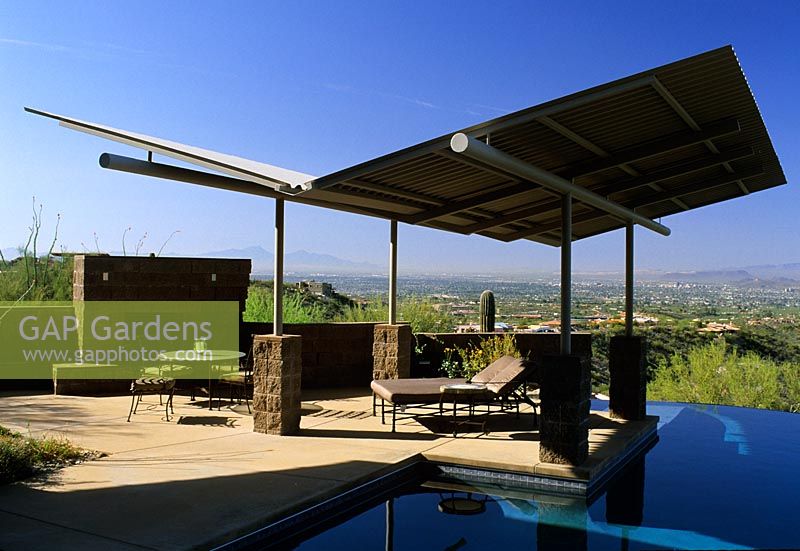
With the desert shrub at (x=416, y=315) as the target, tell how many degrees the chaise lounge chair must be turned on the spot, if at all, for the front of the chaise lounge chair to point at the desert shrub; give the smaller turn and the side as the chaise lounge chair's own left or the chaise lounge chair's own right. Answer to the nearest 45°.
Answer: approximately 135° to the chaise lounge chair's own right

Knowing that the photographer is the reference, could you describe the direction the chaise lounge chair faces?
facing the viewer and to the left of the viewer

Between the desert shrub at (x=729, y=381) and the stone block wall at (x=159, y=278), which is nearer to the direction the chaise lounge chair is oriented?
the stone block wall

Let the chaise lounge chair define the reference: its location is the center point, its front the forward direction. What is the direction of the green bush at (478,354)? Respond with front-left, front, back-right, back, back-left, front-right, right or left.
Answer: back-right

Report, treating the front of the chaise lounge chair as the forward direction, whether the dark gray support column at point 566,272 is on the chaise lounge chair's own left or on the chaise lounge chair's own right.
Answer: on the chaise lounge chair's own left

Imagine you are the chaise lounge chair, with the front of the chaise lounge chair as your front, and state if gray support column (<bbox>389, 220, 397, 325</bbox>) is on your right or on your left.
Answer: on your right

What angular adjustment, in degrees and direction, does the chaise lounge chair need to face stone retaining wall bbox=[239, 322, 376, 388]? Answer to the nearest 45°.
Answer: approximately 90° to its right

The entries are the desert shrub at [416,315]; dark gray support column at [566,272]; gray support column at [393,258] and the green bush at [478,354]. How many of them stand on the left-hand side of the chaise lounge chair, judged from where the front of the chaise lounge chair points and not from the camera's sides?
1

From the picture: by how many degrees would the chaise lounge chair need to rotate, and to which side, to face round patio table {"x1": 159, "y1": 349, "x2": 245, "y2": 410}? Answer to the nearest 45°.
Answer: approximately 45° to its right

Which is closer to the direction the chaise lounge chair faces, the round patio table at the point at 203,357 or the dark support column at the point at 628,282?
the round patio table

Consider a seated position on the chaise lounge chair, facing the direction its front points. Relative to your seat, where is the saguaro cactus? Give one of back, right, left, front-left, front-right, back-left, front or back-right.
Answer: back-right
